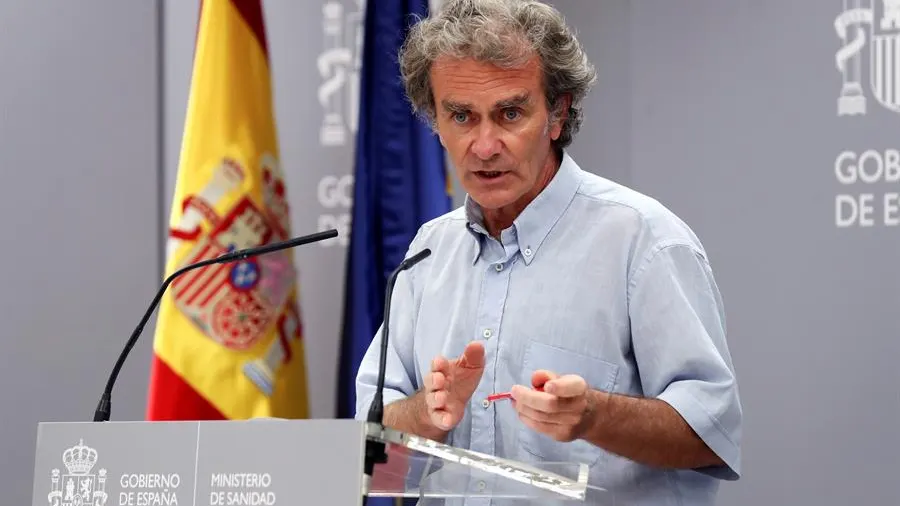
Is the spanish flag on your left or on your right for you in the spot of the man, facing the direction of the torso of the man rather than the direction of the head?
on your right

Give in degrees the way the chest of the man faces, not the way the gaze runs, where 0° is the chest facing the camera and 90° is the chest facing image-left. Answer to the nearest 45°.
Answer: approximately 45°

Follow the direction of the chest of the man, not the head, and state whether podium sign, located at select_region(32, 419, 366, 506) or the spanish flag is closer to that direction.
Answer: the podium sign

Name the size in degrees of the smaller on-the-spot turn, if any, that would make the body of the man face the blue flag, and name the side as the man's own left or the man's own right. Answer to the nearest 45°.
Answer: approximately 135° to the man's own right

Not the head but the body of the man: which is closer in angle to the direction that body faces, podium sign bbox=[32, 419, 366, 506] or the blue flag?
the podium sign
